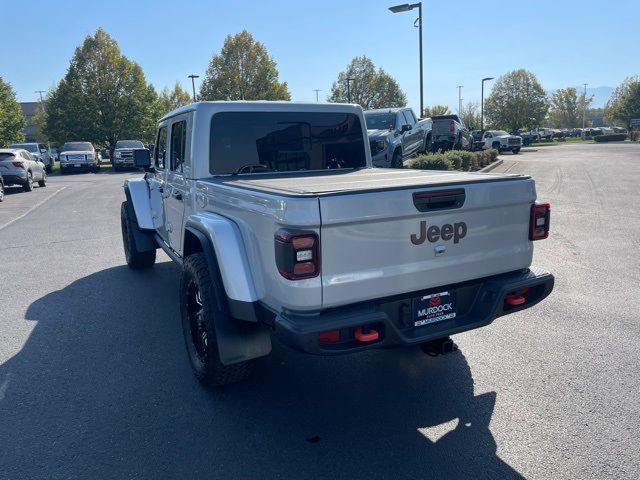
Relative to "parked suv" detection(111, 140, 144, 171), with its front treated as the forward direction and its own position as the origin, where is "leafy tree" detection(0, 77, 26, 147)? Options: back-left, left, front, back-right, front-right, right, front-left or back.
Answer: back-right

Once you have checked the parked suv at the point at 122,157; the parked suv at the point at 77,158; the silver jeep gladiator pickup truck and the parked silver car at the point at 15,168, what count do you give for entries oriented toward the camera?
2

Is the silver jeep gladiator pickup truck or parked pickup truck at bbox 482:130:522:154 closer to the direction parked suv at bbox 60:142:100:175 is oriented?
the silver jeep gladiator pickup truck

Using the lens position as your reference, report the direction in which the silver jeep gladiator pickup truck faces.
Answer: facing away from the viewer and to the left of the viewer

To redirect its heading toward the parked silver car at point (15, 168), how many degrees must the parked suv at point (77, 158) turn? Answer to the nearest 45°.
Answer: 0° — it already faces it

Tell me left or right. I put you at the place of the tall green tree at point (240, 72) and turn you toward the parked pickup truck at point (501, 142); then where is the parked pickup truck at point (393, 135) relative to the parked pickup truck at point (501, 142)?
right

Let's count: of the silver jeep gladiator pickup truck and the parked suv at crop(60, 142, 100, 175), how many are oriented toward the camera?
1

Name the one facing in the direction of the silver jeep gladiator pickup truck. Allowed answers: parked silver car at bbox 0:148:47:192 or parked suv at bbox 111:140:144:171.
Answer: the parked suv

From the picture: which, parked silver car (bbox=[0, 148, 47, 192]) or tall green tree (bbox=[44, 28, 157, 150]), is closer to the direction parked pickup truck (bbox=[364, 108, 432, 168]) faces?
the parked silver car

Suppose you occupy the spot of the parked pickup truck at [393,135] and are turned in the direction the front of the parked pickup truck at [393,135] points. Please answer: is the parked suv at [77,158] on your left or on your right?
on your right

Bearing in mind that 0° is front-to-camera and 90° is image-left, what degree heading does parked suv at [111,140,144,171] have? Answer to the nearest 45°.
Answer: approximately 0°
